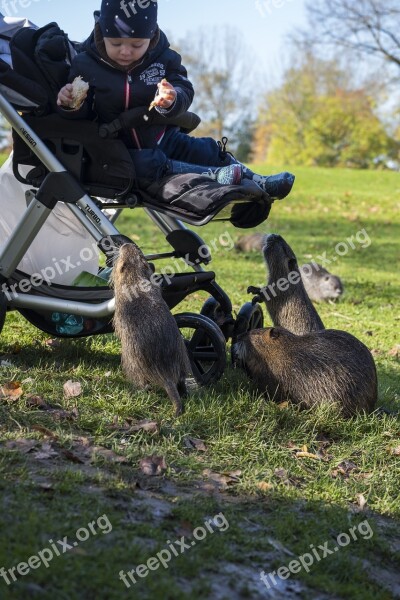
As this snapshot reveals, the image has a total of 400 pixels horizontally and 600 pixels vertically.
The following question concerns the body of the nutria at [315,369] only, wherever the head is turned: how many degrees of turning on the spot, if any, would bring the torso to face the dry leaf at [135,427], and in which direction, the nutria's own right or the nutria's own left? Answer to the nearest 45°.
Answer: approximately 45° to the nutria's own left

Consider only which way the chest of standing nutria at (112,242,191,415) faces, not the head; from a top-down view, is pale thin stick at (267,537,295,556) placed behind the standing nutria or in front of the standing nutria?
behind

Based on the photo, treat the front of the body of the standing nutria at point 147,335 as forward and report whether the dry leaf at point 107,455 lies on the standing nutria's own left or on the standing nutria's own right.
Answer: on the standing nutria's own left

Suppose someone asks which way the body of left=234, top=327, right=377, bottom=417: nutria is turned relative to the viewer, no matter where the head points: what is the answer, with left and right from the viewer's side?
facing to the left of the viewer

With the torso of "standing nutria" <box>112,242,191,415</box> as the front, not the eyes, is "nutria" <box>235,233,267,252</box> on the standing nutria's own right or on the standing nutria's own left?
on the standing nutria's own right

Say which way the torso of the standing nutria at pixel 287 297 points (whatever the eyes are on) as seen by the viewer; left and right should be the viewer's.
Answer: facing to the left of the viewer

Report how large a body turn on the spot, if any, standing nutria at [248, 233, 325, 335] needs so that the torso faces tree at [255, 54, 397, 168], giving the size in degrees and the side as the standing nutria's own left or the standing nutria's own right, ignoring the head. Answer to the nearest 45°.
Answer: approximately 90° to the standing nutria's own right

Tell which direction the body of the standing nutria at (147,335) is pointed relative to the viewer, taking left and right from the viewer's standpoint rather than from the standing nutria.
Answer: facing away from the viewer and to the left of the viewer

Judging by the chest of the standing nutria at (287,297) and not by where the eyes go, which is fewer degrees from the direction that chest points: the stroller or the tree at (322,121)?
the stroller

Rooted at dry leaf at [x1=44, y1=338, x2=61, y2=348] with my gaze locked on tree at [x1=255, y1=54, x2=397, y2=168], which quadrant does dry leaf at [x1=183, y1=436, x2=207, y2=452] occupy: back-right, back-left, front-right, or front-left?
back-right

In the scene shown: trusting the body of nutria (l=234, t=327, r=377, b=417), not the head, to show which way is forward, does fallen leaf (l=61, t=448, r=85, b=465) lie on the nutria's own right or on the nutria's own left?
on the nutria's own left

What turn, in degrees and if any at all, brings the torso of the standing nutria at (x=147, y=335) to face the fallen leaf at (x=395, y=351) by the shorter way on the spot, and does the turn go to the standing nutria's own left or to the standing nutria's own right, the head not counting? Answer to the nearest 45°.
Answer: approximately 90° to the standing nutria's own right

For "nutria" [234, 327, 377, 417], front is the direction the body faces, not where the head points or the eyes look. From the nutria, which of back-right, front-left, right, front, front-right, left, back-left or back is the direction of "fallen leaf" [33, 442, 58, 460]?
front-left

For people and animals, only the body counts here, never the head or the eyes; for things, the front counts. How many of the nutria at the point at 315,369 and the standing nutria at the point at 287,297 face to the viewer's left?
2

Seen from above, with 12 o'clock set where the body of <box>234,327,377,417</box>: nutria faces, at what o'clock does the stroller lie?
The stroller is roughly at 12 o'clock from the nutria.
